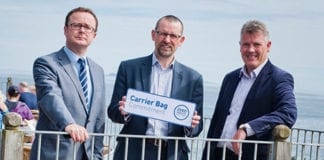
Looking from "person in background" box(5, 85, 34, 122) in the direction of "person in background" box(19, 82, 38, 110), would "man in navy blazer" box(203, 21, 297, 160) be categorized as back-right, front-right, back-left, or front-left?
back-right

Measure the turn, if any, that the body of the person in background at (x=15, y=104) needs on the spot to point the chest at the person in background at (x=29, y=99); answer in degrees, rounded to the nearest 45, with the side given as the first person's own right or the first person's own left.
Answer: approximately 45° to the first person's own left

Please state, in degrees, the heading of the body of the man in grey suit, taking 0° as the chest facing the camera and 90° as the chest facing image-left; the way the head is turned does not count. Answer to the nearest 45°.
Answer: approximately 315°

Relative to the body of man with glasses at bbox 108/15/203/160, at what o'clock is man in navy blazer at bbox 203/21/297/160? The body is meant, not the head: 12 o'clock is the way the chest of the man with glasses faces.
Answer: The man in navy blazer is roughly at 9 o'clock from the man with glasses.

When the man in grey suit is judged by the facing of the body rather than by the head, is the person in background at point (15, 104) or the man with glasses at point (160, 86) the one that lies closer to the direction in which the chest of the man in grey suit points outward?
the man with glasses

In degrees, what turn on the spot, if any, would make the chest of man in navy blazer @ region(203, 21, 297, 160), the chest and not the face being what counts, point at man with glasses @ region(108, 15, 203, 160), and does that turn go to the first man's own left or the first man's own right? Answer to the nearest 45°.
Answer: approximately 45° to the first man's own right

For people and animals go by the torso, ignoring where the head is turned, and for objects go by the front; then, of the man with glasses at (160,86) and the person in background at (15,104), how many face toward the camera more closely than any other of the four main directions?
1

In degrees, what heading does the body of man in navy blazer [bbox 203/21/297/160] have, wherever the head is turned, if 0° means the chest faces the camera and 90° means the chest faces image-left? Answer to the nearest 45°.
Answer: approximately 45°

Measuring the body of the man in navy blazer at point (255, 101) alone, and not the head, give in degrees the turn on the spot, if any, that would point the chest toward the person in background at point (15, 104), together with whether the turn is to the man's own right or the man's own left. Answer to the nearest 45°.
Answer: approximately 90° to the man's own right

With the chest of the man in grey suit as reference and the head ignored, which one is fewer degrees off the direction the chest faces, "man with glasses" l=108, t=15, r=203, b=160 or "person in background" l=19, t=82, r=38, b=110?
the man with glasses
